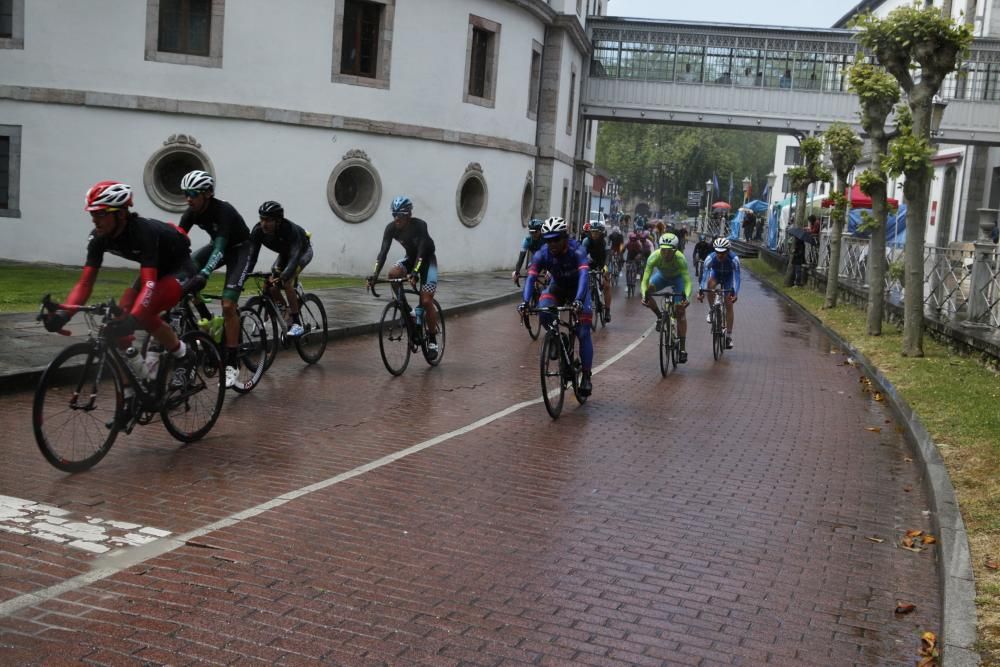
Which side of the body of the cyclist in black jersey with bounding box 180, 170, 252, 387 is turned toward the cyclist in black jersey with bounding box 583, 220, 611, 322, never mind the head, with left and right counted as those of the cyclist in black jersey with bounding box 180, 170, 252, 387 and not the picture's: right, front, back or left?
back

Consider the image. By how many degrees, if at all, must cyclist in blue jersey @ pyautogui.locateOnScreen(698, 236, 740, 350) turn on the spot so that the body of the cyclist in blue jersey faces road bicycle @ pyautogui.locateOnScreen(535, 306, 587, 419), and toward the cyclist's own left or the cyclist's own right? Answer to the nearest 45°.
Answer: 0° — they already face it

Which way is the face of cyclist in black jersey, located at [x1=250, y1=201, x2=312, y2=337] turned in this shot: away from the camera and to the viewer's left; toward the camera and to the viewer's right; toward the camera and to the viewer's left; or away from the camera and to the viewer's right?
toward the camera and to the viewer's left

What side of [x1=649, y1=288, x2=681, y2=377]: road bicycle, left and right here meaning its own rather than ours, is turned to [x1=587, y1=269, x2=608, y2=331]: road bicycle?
back

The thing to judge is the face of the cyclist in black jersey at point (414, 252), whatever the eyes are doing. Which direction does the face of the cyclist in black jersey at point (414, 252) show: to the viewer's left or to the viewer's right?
to the viewer's left

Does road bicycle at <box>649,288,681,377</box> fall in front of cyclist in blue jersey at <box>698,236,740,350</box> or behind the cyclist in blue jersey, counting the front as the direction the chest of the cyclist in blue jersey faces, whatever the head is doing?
in front

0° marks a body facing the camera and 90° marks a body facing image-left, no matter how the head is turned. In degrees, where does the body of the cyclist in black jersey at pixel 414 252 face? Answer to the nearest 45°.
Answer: approximately 45°

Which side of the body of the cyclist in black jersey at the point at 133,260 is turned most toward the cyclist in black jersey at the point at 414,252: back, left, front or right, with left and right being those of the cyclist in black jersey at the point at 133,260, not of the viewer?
back

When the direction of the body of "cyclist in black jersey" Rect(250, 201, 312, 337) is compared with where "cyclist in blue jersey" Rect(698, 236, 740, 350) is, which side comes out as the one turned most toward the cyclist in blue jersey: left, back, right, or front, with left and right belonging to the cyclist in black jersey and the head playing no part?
back

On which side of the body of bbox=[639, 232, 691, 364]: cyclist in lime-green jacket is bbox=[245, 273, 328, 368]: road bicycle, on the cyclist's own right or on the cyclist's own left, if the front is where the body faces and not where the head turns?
on the cyclist's own right

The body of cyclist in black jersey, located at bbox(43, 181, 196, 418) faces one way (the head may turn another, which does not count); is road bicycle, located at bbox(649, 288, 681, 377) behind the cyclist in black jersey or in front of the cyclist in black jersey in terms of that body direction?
behind

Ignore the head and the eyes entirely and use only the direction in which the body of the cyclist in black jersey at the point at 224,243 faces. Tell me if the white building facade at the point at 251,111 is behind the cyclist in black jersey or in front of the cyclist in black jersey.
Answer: behind
